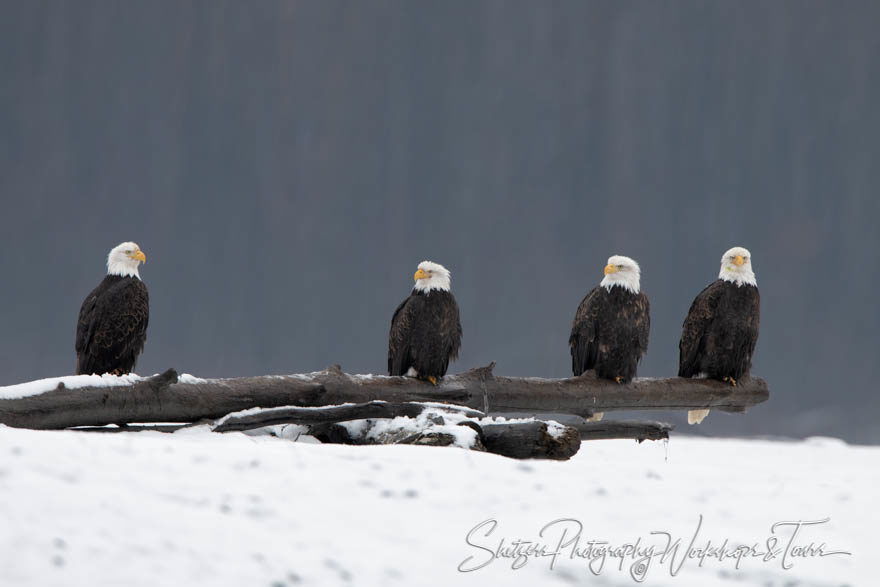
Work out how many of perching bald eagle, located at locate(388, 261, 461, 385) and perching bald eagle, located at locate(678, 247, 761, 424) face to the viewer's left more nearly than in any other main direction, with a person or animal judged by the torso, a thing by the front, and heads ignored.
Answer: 0

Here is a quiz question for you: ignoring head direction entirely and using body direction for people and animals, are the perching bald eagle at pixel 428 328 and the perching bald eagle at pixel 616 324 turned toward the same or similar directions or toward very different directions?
same or similar directions

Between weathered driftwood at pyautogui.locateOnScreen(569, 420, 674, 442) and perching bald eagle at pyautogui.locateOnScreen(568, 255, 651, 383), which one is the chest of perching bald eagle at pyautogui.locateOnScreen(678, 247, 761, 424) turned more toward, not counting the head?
the weathered driftwood

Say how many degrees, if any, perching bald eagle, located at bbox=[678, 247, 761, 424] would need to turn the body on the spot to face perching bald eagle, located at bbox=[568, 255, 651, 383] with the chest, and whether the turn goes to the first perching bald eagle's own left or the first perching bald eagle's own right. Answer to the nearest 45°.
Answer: approximately 90° to the first perching bald eagle's own right

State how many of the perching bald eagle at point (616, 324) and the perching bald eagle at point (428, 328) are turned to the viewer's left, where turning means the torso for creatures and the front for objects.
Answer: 0

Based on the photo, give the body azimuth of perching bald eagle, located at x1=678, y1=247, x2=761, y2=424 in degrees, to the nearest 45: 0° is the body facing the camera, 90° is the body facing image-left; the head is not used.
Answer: approximately 315°

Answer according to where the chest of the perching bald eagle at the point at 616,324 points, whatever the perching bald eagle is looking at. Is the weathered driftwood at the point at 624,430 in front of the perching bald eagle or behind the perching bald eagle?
in front

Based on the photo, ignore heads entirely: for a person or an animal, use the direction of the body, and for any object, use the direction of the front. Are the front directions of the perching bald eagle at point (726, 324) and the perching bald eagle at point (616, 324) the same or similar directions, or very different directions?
same or similar directions

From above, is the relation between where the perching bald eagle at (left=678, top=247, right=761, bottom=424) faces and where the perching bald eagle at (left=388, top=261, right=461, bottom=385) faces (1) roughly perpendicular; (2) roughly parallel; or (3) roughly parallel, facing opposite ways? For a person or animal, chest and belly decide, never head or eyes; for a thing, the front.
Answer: roughly parallel

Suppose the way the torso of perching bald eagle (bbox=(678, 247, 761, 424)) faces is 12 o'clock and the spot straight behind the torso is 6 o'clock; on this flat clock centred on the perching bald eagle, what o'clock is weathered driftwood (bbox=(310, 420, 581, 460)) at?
The weathered driftwood is roughly at 2 o'clock from the perching bald eagle.

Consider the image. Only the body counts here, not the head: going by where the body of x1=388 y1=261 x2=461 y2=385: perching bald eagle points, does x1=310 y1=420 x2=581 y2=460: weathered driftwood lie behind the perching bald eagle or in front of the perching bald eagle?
in front
